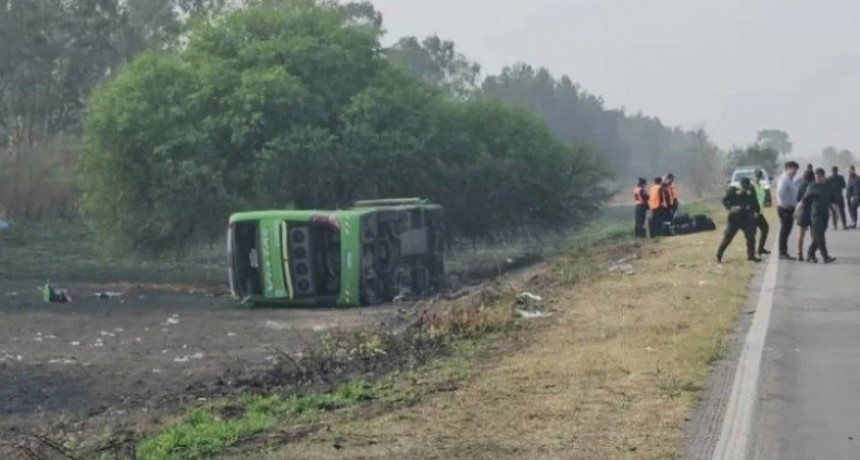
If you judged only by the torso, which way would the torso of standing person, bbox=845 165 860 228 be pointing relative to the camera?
to the viewer's left

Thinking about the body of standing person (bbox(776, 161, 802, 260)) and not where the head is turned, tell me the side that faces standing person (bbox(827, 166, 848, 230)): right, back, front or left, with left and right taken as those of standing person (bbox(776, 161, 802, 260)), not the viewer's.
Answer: left

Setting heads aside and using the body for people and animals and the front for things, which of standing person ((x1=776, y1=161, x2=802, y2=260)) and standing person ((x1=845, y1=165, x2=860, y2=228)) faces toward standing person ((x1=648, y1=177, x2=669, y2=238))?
standing person ((x1=845, y1=165, x2=860, y2=228))
